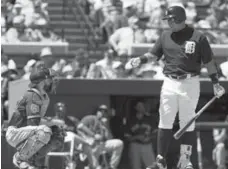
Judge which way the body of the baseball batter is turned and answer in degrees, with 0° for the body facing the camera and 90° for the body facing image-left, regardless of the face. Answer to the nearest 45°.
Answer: approximately 45°

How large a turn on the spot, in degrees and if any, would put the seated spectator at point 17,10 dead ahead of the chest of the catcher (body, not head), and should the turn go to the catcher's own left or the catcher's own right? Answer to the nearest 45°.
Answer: approximately 90° to the catcher's own left

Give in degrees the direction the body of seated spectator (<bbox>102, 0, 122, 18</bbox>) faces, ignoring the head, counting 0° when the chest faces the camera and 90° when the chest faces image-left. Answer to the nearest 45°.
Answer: approximately 0°

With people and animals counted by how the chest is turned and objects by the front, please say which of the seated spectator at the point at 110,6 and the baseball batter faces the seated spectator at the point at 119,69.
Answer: the seated spectator at the point at 110,6

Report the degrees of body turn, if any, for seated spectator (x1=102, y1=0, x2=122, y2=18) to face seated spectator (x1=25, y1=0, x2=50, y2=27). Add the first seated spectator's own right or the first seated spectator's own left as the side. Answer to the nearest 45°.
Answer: approximately 90° to the first seated spectator's own right

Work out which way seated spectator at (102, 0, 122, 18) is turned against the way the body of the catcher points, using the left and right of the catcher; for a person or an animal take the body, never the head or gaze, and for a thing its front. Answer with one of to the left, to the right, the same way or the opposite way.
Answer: to the right

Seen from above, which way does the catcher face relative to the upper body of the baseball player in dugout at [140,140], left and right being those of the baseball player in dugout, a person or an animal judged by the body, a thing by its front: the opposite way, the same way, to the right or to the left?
to the left

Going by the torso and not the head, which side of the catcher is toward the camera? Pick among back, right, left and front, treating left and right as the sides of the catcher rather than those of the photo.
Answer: right

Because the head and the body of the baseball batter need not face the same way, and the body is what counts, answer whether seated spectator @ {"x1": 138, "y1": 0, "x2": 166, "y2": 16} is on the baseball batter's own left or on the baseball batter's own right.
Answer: on the baseball batter's own right
